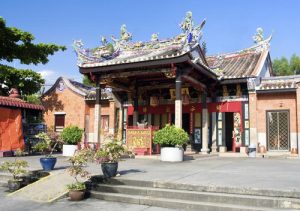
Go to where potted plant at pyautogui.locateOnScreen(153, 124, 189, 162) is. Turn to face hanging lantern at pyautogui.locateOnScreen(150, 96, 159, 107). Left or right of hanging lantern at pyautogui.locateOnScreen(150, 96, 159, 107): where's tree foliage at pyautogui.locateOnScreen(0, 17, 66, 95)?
left

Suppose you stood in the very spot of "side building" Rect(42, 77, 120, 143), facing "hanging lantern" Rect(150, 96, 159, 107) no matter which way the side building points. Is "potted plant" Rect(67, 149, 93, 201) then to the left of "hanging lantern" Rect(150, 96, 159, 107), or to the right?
right

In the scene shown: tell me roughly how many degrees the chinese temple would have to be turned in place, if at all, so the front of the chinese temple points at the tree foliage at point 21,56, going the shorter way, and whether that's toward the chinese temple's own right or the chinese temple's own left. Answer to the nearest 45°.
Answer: approximately 45° to the chinese temple's own right

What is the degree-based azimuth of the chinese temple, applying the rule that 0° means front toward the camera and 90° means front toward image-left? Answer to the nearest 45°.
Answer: approximately 45°

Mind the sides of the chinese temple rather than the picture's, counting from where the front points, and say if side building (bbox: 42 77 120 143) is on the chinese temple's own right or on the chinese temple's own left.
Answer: on the chinese temple's own right

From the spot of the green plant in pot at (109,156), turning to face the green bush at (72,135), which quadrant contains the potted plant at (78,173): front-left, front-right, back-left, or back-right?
back-left
